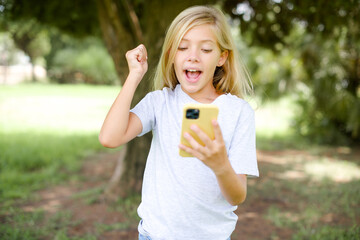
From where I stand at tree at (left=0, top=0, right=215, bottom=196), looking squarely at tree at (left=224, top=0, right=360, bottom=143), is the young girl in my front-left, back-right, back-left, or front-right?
back-right

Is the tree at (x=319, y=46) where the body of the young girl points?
no

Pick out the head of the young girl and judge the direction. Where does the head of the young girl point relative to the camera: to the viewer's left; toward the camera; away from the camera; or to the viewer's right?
toward the camera

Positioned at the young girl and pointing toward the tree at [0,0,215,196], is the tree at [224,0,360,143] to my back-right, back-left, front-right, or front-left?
front-right

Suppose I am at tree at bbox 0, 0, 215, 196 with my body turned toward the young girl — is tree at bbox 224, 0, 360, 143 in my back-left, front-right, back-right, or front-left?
back-left

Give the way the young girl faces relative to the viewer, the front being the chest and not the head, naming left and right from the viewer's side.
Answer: facing the viewer

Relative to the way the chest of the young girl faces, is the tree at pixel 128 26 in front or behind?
behind
